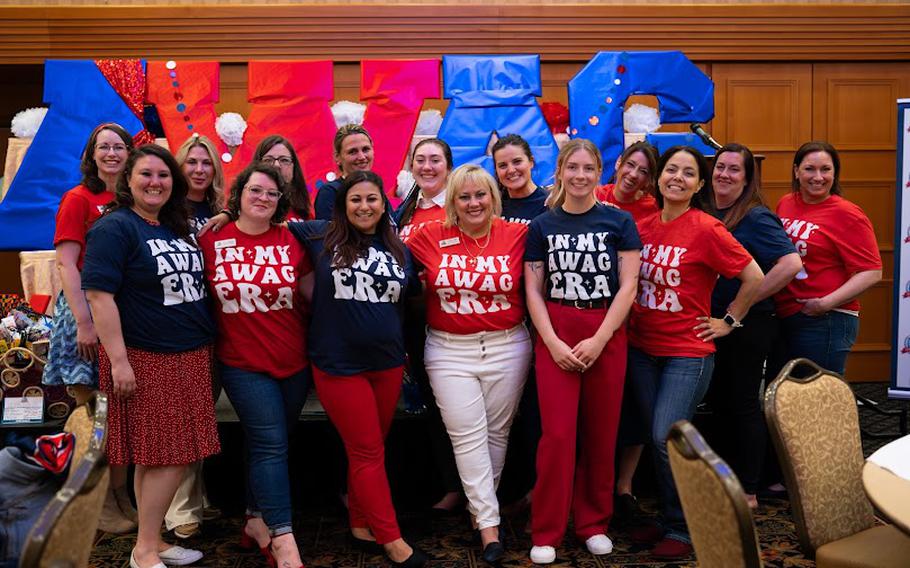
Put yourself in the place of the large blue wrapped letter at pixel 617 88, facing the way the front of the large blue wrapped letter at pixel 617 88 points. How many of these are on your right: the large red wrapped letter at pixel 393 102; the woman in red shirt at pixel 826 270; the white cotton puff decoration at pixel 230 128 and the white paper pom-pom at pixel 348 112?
3

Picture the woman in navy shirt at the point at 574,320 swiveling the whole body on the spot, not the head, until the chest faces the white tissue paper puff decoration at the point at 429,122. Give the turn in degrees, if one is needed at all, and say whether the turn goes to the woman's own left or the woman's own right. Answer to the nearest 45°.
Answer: approximately 135° to the woman's own right

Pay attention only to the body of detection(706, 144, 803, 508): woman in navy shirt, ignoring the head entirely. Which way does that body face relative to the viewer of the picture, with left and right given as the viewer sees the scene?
facing the viewer and to the left of the viewer

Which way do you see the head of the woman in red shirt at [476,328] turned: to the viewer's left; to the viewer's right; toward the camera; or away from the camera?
toward the camera

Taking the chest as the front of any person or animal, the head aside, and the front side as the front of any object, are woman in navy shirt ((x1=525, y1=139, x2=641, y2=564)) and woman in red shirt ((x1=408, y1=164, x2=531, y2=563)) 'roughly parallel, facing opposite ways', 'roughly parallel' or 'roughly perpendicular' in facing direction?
roughly parallel

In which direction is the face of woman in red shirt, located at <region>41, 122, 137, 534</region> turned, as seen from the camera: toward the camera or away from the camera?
toward the camera

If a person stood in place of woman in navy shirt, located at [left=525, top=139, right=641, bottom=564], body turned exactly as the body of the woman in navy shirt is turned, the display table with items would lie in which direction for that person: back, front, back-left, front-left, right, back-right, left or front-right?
right

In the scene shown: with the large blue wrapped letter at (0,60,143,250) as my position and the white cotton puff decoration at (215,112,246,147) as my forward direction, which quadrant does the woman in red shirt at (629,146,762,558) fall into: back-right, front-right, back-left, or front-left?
front-right

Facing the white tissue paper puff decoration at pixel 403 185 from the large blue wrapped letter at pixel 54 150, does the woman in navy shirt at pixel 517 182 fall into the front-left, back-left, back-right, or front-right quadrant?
front-right

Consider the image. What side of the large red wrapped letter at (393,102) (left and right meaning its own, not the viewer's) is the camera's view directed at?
front

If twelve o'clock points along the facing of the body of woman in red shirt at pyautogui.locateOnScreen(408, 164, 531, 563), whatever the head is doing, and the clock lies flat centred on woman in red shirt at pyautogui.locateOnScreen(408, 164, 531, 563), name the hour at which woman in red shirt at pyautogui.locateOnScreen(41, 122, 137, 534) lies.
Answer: woman in red shirt at pyautogui.locateOnScreen(41, 122, 137, 534) is roughly at 3 o'clock from woman in red shirt at pyautogui.locateOnScreen(408, 164, 531, 563).

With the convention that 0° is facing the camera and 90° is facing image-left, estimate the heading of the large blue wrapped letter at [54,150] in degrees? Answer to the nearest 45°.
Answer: approximately 0°

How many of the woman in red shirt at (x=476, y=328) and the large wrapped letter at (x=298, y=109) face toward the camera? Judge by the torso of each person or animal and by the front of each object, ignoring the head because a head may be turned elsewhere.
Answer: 2

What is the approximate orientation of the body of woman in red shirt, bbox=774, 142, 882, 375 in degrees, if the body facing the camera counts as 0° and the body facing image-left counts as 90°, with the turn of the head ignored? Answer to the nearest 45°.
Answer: approximately 45°

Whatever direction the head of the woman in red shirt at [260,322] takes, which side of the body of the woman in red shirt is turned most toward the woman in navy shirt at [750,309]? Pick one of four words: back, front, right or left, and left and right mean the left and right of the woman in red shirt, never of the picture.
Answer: left
